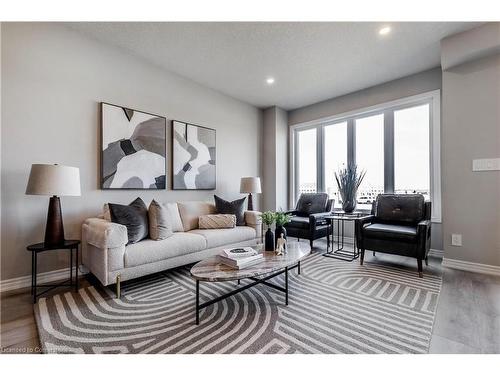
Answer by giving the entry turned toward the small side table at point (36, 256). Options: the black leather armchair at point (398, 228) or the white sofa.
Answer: the black leather armchair

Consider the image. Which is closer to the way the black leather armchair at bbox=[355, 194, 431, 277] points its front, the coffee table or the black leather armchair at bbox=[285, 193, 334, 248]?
the coffee table

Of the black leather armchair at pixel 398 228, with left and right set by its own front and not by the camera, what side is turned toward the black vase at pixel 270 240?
front

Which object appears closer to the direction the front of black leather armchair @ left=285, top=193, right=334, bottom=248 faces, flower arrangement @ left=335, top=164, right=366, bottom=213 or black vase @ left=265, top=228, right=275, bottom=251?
the black vase

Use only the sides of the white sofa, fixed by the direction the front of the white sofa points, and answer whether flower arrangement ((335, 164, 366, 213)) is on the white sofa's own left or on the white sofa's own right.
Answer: on the white sofa's own left

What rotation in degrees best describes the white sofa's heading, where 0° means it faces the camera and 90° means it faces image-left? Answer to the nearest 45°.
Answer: approximately 315°

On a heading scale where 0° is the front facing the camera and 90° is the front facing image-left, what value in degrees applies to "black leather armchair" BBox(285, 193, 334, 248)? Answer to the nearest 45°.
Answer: approximately 45°

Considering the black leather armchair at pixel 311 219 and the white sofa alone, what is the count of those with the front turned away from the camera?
0

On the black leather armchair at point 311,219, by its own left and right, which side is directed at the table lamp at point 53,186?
front

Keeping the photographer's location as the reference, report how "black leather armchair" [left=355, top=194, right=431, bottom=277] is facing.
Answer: facing the viewer and to the left of the viewer

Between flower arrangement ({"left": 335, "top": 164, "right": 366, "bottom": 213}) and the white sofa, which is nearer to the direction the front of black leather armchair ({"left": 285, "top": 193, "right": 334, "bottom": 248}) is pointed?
the white sofa

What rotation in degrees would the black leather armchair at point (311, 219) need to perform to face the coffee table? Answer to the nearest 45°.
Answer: approximately 45° to its left
